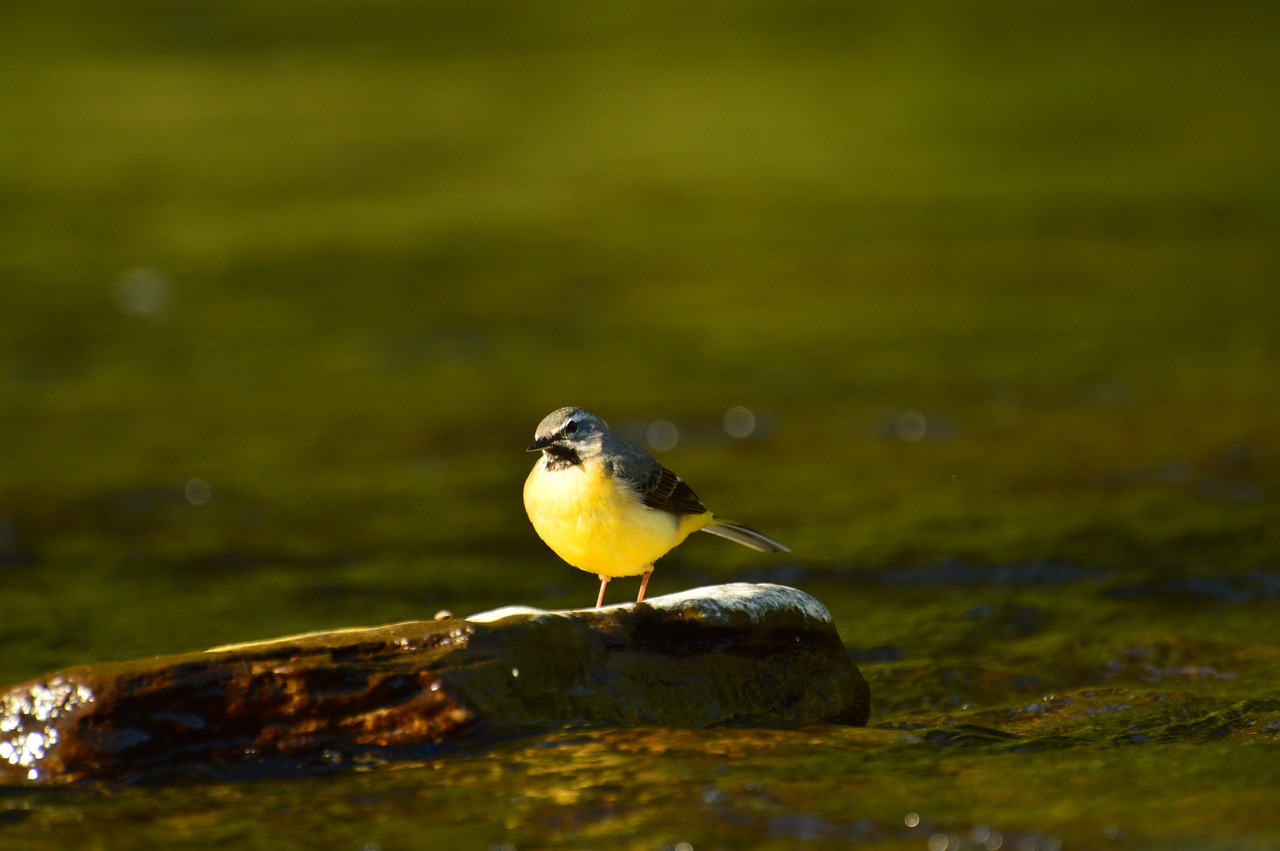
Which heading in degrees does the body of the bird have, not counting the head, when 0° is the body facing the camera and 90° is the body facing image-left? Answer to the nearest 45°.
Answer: approximately 45°
